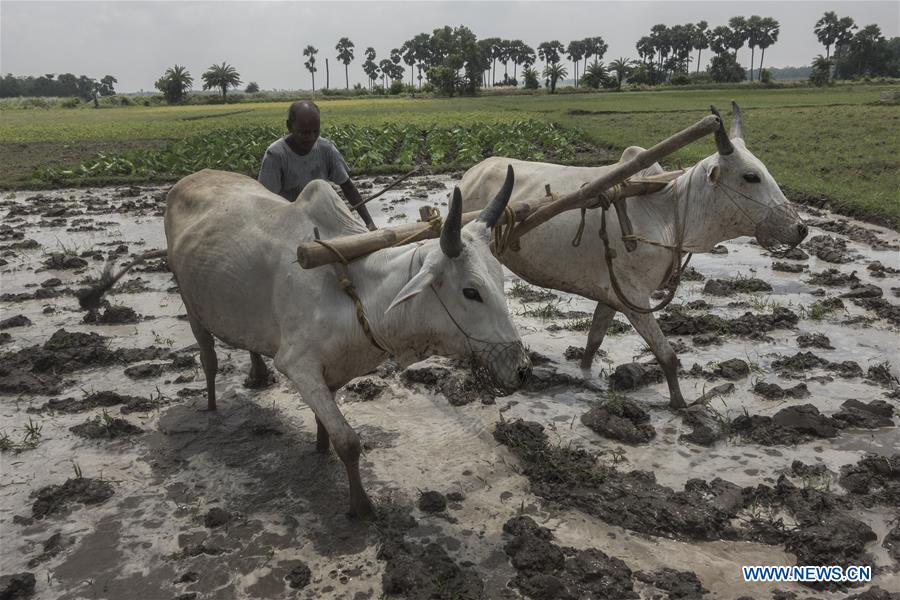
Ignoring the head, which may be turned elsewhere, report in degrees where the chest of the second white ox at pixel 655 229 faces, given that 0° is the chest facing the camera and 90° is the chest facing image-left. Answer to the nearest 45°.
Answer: approximately 270°

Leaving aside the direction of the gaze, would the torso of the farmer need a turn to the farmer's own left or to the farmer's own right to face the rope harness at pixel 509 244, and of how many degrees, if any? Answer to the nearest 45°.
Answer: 0° — they already face it

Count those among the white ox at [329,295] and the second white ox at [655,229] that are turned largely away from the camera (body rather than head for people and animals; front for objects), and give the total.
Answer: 0

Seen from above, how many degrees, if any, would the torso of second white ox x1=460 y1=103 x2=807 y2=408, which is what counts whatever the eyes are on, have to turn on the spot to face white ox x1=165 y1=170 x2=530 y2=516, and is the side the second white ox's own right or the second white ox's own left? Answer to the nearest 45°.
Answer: approximately 135° to the second white ox's own right

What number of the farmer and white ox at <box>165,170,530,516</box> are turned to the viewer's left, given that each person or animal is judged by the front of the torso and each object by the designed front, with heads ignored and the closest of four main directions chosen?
0

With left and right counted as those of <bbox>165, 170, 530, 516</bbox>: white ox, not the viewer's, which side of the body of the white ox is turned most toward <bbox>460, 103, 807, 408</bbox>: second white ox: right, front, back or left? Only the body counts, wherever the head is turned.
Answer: left

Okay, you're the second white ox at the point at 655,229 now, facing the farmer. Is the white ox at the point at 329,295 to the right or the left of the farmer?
left

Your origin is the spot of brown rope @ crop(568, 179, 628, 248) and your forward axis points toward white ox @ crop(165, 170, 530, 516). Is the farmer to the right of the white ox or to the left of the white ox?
right

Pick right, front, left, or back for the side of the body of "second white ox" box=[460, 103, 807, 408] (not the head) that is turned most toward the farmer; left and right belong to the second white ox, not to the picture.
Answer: back

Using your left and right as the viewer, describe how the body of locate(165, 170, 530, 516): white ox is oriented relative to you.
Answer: facing the viewer and to the right of the viewer
